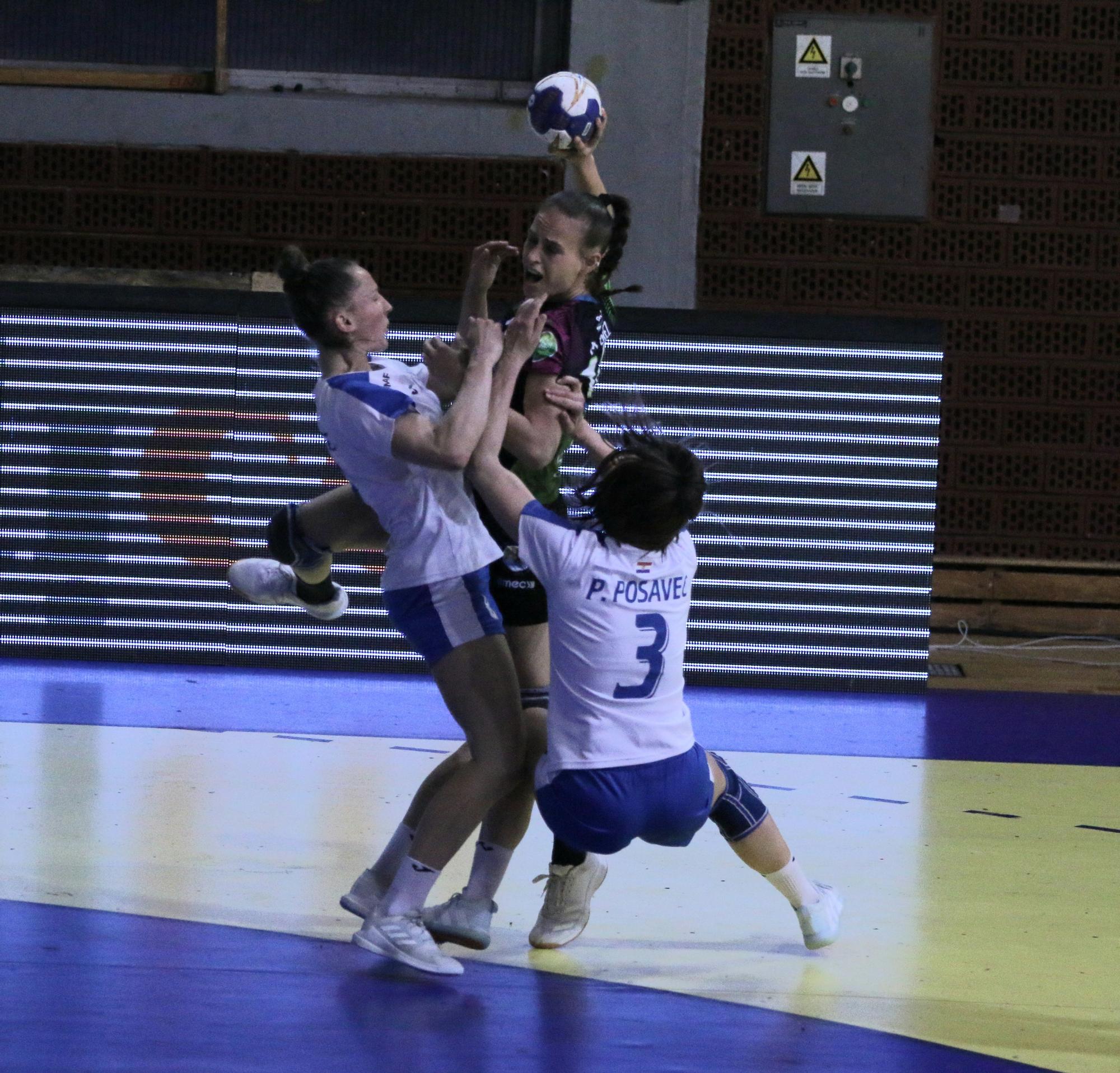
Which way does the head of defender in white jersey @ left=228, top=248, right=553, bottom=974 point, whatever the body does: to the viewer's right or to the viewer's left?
to the viewer's right

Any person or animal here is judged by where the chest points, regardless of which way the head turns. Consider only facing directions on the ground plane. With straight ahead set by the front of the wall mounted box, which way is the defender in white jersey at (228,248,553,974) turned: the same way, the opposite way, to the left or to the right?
to the left

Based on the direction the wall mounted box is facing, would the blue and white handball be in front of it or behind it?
in front

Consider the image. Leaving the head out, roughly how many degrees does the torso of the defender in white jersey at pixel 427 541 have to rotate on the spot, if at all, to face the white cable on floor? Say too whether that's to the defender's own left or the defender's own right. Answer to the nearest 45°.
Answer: approximately 45° to the defender's own left

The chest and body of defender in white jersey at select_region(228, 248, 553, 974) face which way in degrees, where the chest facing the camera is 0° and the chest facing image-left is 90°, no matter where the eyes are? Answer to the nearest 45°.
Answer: approximately 270°

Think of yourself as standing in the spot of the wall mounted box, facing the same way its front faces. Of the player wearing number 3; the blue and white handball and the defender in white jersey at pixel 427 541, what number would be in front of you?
3

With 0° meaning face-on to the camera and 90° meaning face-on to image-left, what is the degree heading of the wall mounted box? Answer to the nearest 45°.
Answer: approximately 0°

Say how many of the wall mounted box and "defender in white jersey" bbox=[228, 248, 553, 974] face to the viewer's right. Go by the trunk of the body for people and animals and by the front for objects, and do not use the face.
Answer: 1

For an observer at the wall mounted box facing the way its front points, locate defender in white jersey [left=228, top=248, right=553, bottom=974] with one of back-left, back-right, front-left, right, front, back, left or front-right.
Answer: front

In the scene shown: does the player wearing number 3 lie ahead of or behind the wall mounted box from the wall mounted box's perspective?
ahead

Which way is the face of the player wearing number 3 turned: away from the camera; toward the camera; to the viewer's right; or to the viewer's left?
away from the camera
